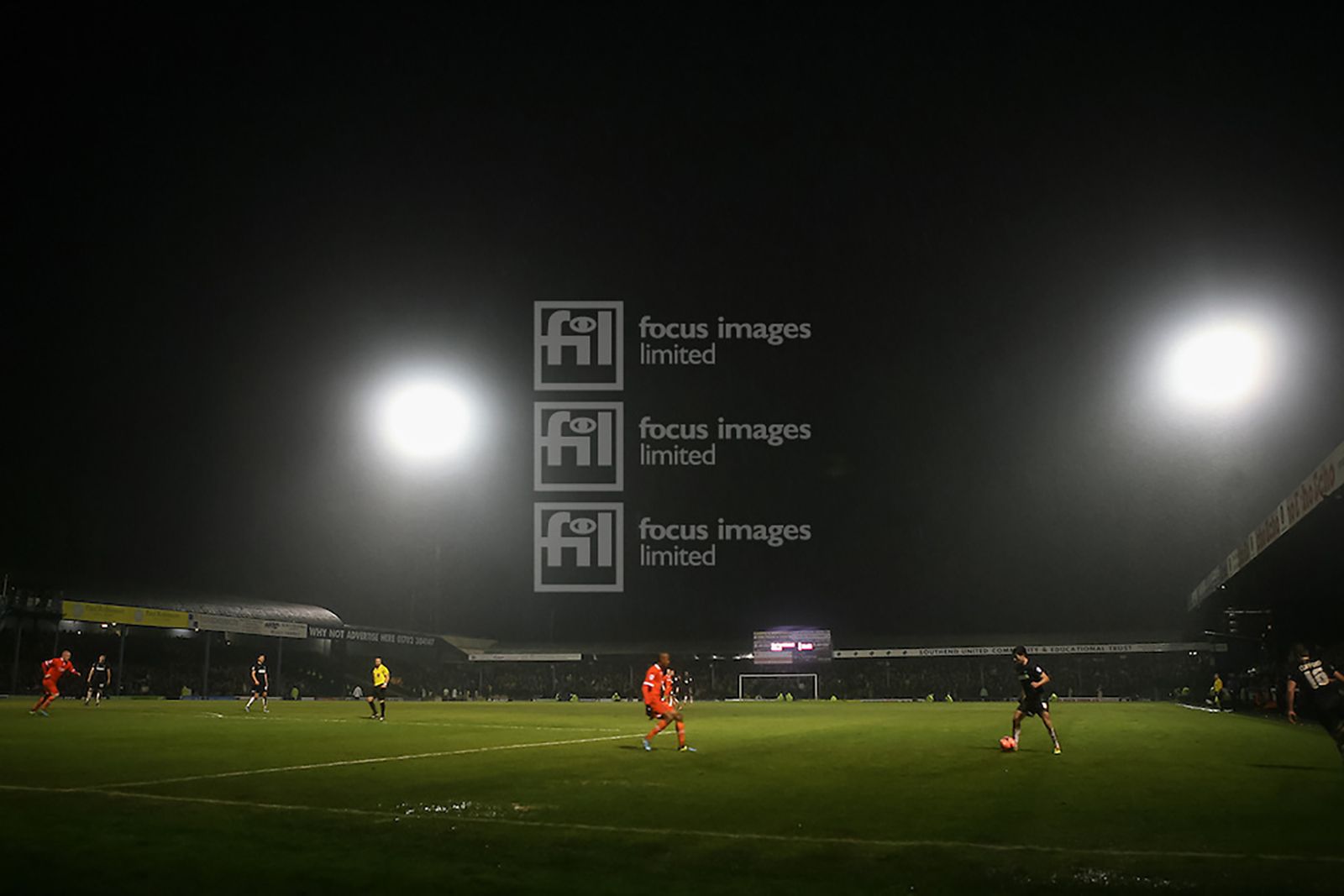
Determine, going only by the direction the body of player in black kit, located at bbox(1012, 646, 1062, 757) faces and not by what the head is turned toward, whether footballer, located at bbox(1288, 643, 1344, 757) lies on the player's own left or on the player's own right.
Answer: on the player's own left

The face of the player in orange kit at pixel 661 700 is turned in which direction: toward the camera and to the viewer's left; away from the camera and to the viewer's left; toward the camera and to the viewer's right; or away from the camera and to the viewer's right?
toward the camera and to the viewer's right

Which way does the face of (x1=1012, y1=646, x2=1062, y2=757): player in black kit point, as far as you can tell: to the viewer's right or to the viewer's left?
to the viewer's left

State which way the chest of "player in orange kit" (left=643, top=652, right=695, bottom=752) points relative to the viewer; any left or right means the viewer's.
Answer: facing to the right of the viewer

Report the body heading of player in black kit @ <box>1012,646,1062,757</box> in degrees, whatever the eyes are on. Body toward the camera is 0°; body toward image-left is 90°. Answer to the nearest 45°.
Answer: approximately 45°
